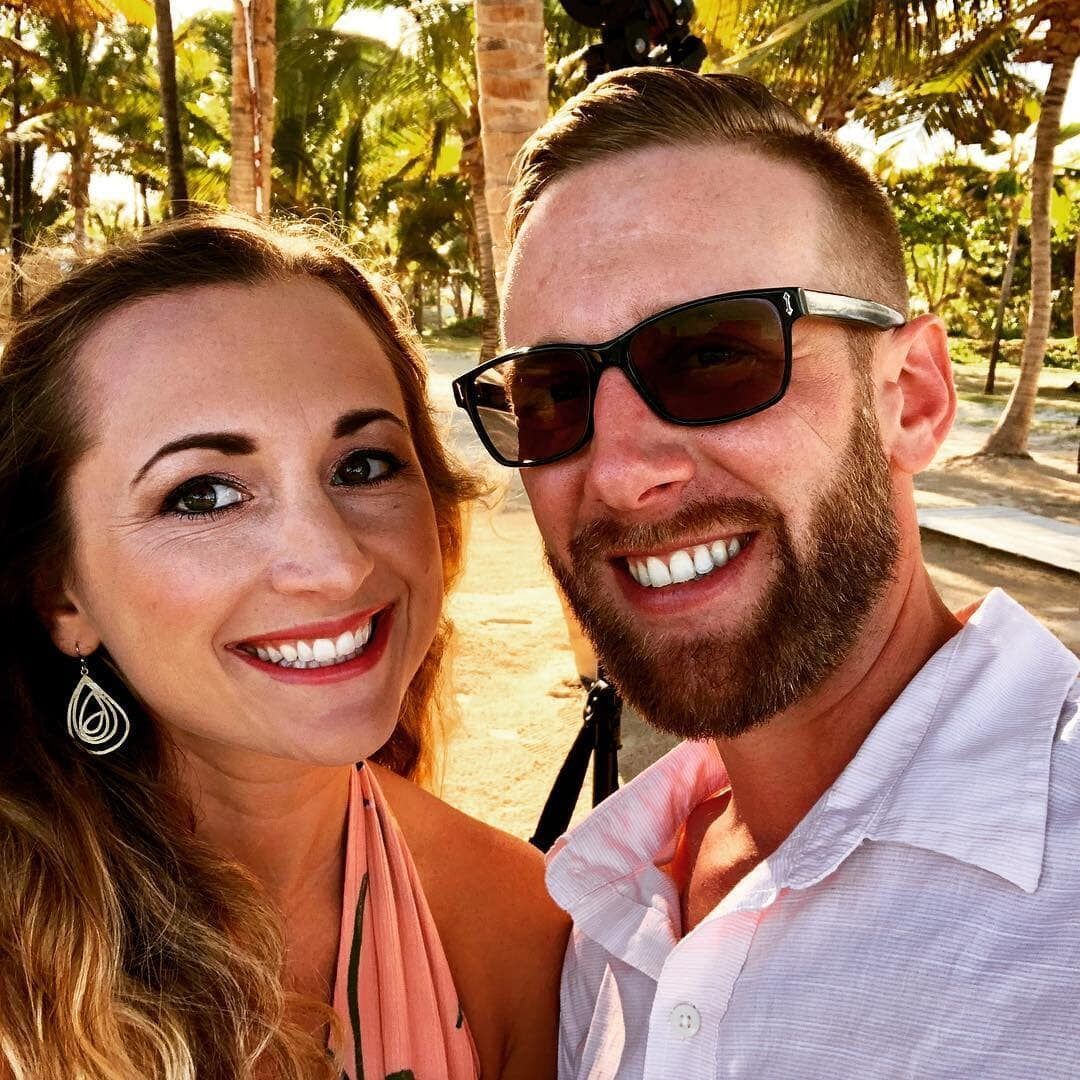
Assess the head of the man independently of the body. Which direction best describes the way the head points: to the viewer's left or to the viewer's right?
to the viewer's left

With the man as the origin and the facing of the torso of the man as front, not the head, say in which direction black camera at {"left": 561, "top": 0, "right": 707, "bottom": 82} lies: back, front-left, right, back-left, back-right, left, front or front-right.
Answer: back-right

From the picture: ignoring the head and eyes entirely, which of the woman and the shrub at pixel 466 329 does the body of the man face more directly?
the woman

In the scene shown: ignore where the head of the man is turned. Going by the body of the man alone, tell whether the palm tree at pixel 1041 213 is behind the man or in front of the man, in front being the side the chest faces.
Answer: behind

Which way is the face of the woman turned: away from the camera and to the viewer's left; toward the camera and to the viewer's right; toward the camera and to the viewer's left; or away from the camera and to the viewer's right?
toward the camera and to the viewer's right

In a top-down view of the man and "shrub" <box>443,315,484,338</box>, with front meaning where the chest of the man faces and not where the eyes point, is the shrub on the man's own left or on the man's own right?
on the man's own right

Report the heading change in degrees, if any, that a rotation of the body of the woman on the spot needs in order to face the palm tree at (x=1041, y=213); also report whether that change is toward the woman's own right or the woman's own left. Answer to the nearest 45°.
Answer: approximately 90° to the woman's own left

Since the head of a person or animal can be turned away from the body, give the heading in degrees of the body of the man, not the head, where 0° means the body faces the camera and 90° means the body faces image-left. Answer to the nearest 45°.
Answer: approximately 45°
